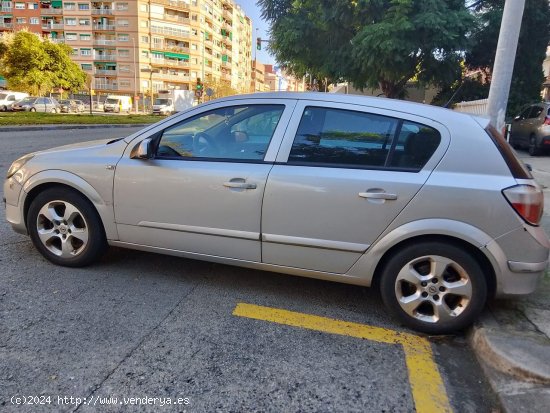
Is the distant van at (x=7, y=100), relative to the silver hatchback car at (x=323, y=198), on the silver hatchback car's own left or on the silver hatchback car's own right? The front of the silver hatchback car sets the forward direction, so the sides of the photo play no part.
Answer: on the silver hatchback car's own right

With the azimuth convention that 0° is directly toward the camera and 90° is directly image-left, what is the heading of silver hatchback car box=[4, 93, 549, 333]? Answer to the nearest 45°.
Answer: approximately 90°

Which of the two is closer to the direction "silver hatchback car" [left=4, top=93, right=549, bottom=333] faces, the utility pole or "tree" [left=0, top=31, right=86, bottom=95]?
the tree

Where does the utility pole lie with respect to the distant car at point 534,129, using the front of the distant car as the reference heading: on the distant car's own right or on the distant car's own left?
on the distant car's own left

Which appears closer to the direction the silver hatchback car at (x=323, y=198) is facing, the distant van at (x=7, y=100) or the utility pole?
the distant van

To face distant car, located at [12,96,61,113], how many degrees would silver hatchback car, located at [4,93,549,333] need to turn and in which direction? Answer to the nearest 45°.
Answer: approximately 45° to its right

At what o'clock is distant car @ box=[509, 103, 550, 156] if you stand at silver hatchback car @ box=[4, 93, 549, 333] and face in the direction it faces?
The distant car is roughly at 4 o'clock from the silver hatchback car.

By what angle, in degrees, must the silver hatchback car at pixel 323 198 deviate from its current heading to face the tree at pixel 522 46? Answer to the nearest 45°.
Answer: approximately 135° to its right
